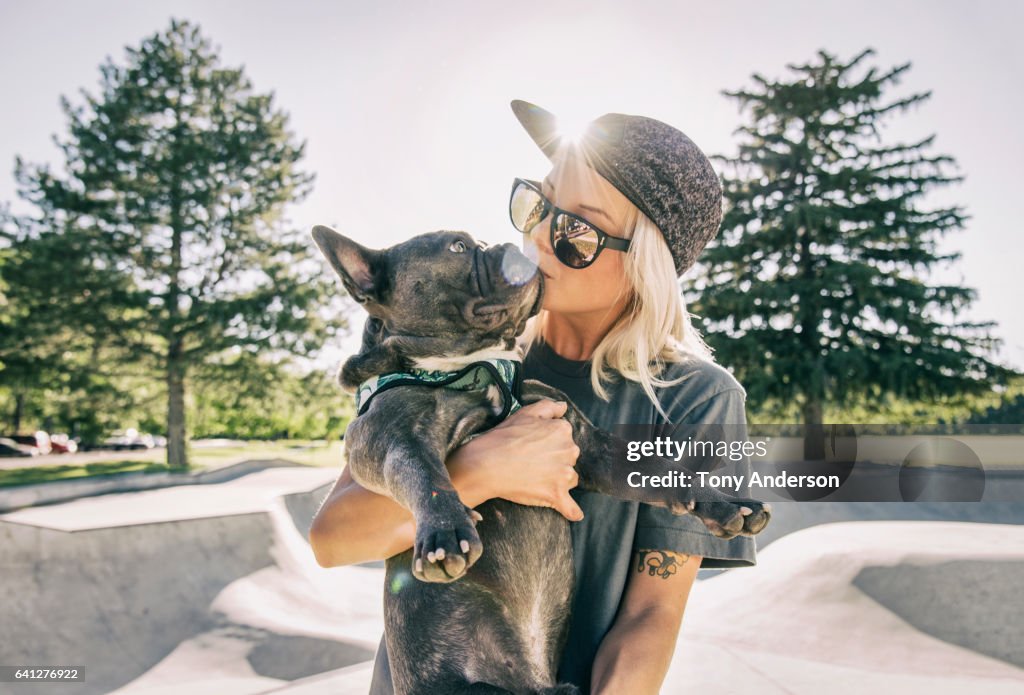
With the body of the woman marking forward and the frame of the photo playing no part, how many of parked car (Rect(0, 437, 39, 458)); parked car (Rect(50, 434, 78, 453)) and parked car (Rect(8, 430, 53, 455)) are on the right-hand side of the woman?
3

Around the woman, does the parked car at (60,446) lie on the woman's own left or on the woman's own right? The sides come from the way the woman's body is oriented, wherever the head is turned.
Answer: on the woman's own right

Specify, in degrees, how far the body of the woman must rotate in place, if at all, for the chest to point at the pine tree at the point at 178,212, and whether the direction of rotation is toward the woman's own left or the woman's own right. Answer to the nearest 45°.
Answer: approximately 90° to the woman's own right

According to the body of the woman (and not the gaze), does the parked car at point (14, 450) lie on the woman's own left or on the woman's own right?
on the woman's own right

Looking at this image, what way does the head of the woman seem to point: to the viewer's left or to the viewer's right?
to the viewer's left

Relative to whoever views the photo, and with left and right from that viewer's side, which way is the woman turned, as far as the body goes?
facing the viewer and to the left of the viewer
